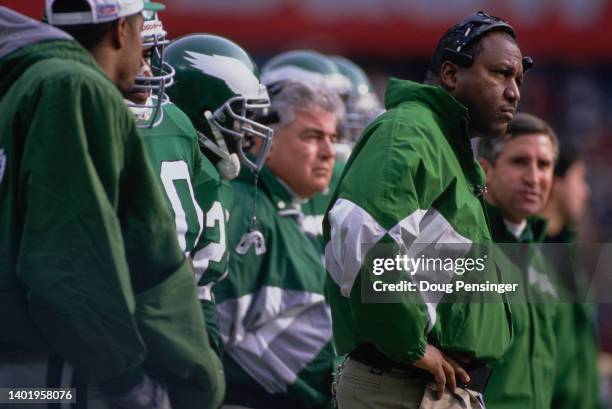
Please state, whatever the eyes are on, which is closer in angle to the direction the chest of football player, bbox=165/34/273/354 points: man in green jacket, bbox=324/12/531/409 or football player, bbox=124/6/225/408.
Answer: the man in green jacket

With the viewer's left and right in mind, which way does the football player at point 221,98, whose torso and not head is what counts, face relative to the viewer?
facing to the right of the viewer

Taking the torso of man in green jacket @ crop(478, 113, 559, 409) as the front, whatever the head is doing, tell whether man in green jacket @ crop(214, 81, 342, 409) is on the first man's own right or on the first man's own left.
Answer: on the first man's own right

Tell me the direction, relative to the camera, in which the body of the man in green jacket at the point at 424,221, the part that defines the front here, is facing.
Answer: to the viewer's right

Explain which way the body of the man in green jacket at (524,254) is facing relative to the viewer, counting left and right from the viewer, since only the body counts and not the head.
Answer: facing the viewer and to the right of the viewer

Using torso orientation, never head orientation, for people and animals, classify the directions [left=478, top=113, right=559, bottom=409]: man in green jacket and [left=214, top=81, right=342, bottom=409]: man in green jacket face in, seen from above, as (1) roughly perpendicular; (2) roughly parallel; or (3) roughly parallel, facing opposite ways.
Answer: roughly parallel

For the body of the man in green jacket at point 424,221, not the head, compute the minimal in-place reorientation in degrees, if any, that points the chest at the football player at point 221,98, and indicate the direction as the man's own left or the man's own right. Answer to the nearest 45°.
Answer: approximately 135° to the man's own left

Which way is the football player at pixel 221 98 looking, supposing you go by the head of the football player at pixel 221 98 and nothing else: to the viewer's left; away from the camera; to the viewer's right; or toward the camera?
to the viewer's right

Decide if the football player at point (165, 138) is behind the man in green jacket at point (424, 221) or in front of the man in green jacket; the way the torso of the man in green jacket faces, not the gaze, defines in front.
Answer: behind

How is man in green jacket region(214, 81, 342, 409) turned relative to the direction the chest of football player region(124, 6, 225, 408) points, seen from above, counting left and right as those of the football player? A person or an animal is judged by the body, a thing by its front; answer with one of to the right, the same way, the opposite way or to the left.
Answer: the same way

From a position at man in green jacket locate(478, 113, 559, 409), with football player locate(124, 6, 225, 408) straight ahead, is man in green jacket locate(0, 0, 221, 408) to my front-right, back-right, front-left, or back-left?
front-left
